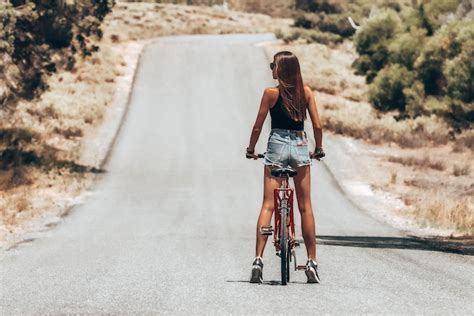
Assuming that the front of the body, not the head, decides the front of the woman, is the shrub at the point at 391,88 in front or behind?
in front

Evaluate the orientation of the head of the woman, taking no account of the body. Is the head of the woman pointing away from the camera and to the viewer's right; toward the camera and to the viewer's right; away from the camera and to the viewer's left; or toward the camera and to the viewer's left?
away from the camera and to the viewer's left

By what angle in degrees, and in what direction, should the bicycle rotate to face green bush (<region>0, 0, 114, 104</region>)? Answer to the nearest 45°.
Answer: approximately 45° to its left

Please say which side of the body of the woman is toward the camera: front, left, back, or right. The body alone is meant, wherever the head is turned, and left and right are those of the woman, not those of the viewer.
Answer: back

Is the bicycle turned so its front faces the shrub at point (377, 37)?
yes

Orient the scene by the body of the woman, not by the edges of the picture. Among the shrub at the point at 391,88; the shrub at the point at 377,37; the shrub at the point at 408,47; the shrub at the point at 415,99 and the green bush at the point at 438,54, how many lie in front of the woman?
5

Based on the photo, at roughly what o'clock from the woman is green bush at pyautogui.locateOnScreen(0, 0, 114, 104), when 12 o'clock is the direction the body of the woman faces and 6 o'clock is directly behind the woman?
The green bush is roughly at 11 o'clock from the woman.

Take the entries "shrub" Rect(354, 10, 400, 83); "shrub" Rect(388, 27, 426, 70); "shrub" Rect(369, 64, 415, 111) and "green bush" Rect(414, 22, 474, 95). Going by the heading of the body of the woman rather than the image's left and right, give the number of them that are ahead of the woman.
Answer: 4

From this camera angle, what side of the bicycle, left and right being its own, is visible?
back

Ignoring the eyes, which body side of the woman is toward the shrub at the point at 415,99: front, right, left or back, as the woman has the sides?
front
